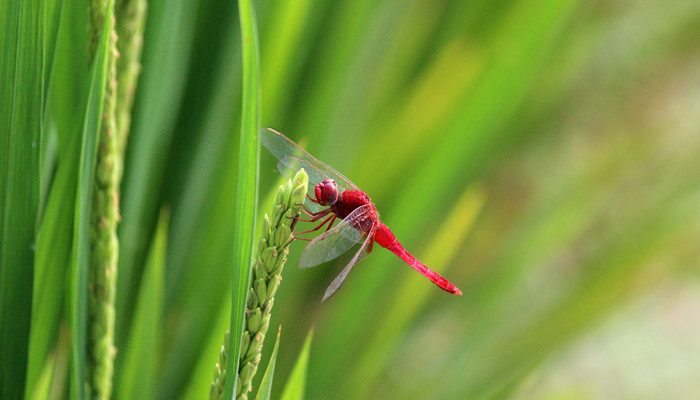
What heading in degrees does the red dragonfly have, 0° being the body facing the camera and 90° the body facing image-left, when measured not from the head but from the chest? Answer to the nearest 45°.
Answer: approximately 90°
